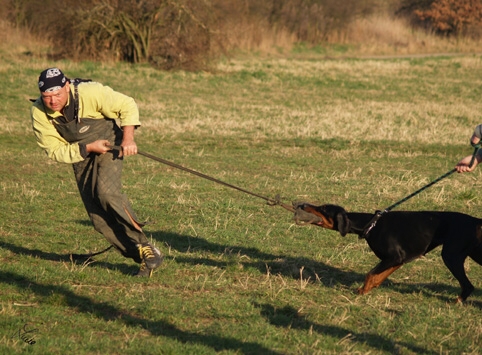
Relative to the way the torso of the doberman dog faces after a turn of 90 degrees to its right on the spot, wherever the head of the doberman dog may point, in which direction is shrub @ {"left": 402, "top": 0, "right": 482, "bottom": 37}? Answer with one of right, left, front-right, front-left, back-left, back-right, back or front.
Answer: front

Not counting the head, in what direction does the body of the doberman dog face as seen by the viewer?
to the viewer's left

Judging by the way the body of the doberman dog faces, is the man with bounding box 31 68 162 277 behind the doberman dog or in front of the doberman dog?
in front
